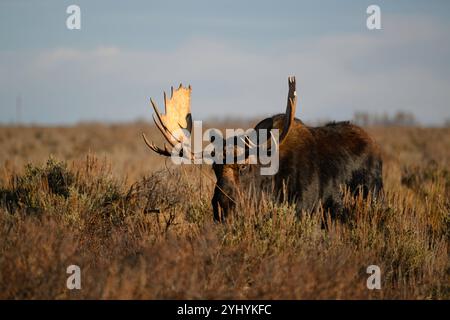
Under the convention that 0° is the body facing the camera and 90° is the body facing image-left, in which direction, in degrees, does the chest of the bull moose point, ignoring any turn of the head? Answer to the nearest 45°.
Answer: approximately 45°
